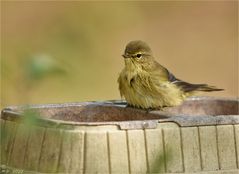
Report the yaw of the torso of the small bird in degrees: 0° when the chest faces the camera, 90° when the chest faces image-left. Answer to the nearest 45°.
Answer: approximately 45°
